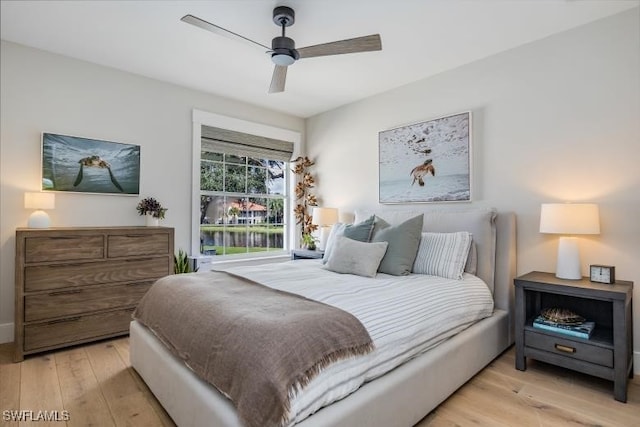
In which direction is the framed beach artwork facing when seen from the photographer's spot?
facing the viewer and to the left of the viewer

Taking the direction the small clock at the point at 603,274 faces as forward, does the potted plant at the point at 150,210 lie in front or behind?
in front

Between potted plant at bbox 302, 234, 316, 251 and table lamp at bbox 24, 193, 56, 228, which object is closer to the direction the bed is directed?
the table lamp

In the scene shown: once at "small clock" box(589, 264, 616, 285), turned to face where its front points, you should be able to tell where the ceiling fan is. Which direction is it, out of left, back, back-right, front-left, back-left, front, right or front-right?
front

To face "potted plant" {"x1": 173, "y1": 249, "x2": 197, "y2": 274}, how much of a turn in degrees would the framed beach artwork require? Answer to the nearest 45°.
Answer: approximately 45° to its right

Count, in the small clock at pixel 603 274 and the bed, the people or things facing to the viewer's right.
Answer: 0

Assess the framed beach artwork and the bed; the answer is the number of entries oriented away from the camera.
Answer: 0

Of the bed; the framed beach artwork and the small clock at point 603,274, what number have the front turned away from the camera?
0
